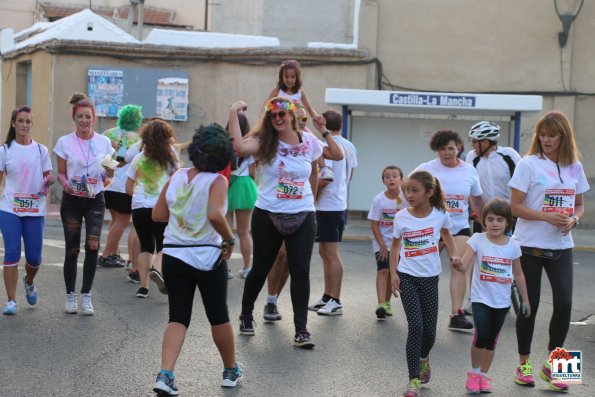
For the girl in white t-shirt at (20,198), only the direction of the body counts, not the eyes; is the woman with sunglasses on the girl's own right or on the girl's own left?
on the girl's own left

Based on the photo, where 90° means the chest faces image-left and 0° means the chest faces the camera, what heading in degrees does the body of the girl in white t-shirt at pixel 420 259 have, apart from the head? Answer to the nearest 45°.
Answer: approximately 0°

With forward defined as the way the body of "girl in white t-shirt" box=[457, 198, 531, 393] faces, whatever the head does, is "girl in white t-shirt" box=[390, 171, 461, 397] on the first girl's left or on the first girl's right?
on the first girl's right

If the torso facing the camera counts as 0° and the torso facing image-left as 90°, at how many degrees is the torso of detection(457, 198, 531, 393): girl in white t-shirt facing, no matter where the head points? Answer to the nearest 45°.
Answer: approximately 0°

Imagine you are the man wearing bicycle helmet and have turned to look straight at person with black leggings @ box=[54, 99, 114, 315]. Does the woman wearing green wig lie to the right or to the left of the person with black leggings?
right

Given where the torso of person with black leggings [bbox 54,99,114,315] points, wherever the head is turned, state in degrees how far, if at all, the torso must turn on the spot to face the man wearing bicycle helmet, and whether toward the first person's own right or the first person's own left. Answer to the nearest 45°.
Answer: approximately 90° to the first person's own left

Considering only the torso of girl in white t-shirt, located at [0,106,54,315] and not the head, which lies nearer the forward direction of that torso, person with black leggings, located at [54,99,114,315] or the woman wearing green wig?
the person with black leggings
